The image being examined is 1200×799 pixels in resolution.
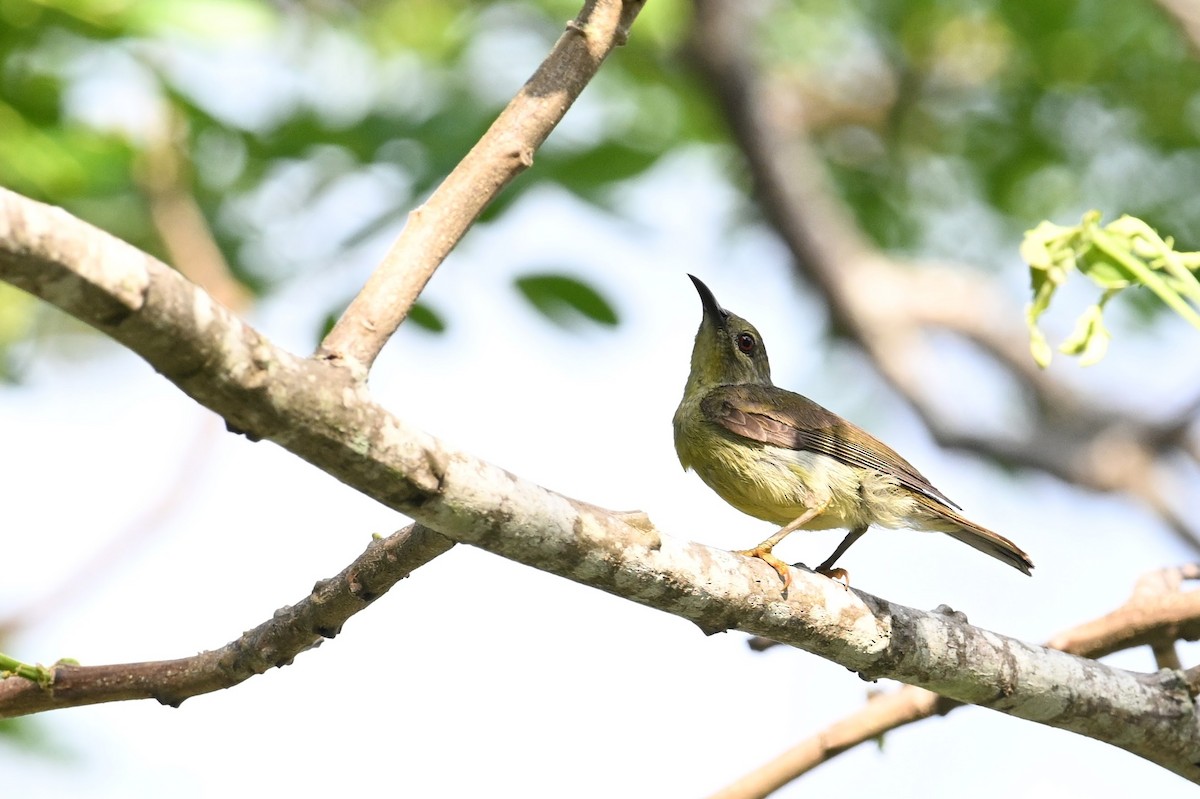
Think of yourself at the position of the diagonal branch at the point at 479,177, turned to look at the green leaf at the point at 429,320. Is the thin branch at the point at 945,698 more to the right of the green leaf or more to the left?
right

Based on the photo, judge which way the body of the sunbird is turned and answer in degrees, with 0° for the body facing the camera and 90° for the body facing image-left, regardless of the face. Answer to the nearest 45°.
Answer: approximately 90°
